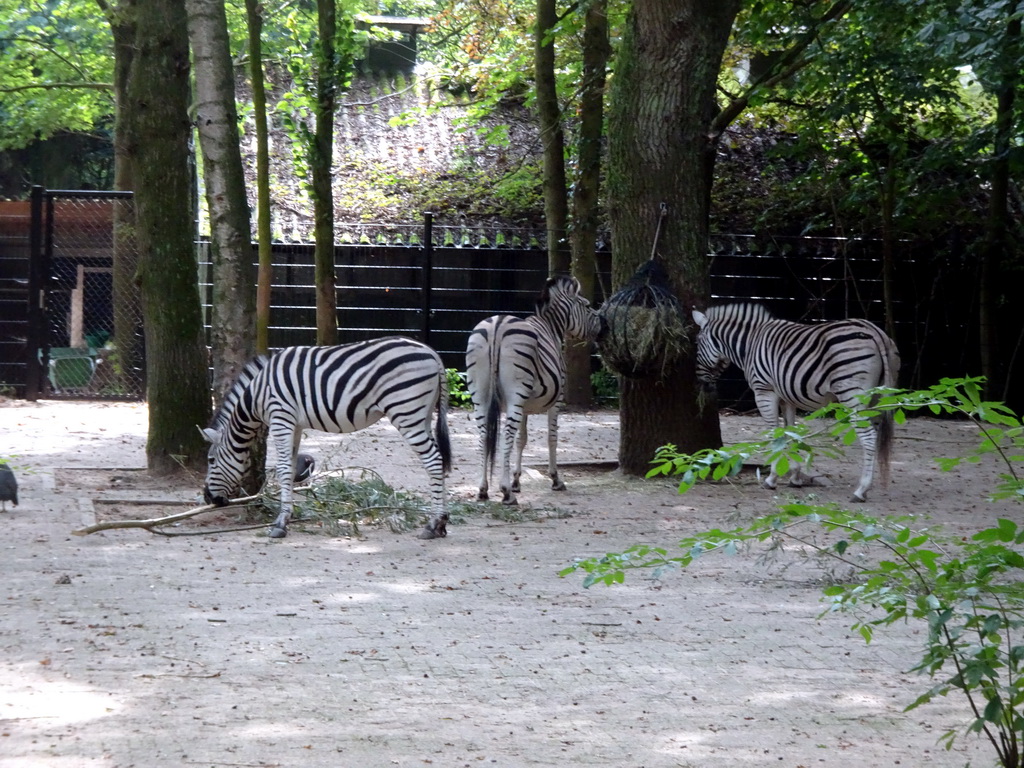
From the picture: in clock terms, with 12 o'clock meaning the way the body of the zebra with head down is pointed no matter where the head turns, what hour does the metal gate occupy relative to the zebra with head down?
The metal gate is roughly at 2 o'clock from the zebra with head down.

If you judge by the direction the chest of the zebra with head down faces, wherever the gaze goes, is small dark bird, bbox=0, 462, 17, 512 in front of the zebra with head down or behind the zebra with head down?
in front

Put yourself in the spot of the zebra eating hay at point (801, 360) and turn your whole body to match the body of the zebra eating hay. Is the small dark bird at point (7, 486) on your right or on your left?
on your left

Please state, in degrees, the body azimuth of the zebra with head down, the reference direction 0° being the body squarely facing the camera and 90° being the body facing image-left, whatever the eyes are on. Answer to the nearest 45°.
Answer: approximately 90°

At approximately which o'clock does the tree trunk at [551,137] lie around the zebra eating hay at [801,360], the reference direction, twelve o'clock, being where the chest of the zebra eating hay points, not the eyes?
The tree trunk is roughly at 12 o'clock from the zebra eating hay.

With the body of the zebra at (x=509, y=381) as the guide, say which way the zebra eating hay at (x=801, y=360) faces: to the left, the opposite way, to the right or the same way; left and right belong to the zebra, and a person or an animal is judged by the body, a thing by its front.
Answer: to the left

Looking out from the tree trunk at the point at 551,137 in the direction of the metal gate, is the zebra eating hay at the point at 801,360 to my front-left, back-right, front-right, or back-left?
back-left

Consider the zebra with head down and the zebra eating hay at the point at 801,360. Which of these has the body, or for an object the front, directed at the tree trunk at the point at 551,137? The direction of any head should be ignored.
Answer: the zebra eating hay

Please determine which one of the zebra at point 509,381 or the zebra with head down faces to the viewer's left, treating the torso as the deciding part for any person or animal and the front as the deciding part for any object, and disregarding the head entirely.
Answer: the zebra with head down

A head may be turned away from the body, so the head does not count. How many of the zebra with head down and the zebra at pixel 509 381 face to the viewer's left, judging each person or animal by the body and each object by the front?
1

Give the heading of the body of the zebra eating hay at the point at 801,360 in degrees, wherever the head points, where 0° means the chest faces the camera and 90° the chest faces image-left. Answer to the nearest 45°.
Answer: approximately 135°

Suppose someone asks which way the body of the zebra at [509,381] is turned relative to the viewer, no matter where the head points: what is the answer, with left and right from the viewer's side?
facing away from the viewer and to the right of the viewer
